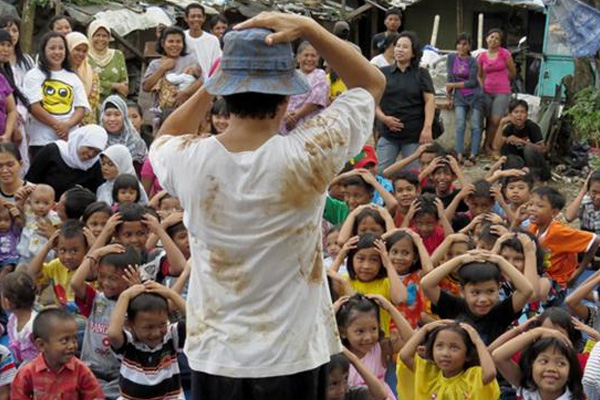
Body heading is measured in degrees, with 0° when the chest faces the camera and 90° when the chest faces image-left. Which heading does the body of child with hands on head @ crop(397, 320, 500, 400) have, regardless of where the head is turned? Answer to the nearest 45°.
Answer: approximately 0°

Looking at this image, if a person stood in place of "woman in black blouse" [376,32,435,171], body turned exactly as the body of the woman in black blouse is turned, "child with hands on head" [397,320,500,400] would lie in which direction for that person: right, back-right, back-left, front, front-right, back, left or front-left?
front-left

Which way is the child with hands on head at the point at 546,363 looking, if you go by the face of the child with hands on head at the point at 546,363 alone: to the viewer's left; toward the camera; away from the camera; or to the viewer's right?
toward the camera

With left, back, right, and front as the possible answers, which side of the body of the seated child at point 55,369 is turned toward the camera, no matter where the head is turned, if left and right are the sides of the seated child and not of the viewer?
front

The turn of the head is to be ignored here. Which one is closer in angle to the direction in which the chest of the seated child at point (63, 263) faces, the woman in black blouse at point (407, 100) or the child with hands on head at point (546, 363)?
the child with hands on head

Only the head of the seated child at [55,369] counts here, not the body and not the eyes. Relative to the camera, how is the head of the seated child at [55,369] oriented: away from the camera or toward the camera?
toward the camera

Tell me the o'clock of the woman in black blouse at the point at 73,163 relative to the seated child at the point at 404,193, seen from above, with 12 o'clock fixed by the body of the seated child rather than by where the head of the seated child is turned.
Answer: The woman in black blouse is roughly at 3 o'clock from the seated child.

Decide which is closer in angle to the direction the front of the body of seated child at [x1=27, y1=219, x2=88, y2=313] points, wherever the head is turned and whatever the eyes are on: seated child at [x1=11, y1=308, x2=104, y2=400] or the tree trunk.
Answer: the seated child

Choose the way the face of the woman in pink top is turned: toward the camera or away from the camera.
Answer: toward the camera

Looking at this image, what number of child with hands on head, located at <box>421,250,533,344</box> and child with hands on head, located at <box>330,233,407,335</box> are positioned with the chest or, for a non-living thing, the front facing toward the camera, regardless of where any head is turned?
2

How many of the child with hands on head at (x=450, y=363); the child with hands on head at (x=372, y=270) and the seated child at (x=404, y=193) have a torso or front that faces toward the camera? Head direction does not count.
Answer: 3

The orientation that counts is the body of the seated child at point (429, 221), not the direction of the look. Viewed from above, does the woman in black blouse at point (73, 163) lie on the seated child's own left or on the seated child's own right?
on the seated child's own right
